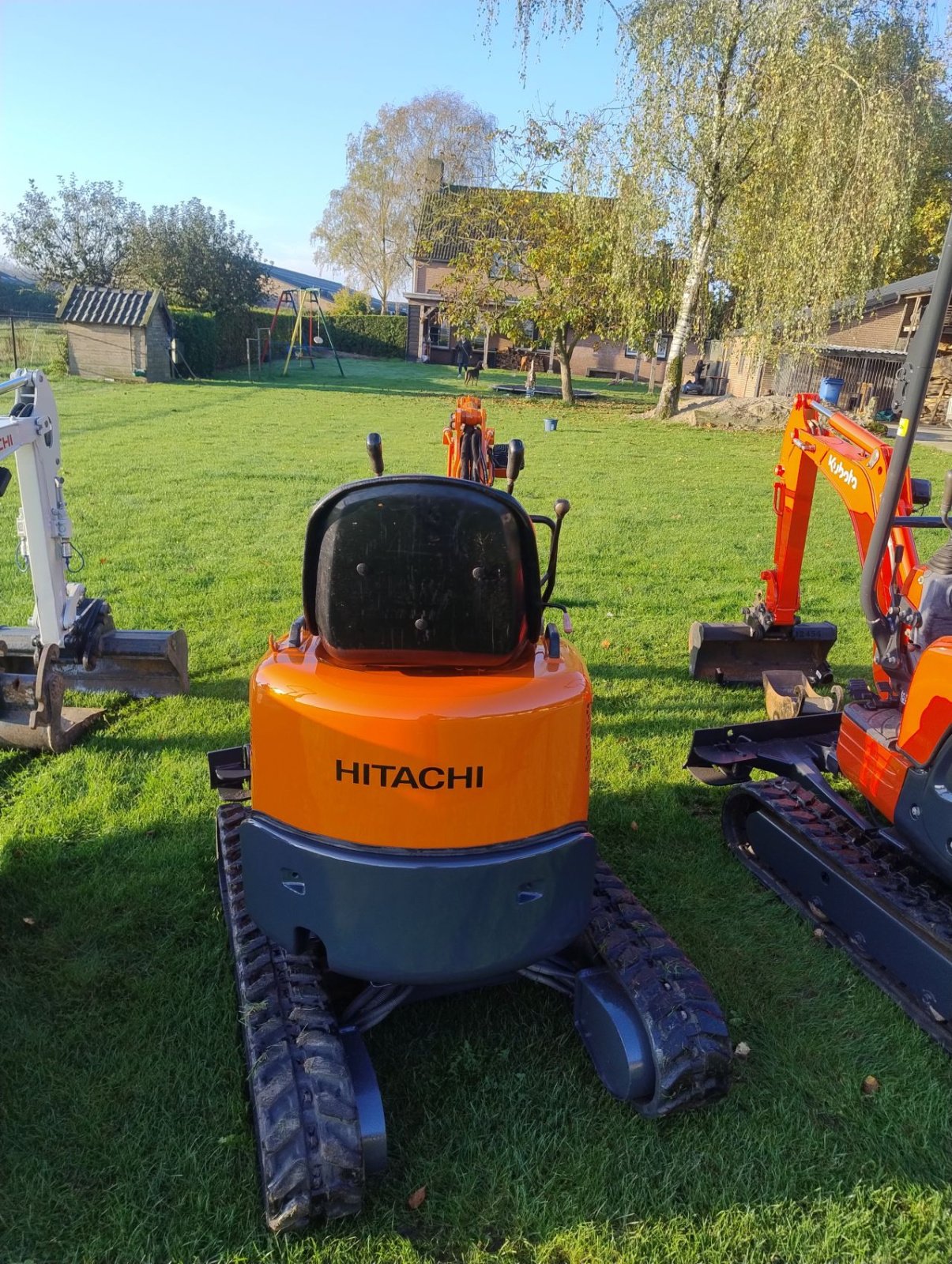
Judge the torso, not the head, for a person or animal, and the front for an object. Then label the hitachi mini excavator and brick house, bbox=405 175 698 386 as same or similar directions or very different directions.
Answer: very different directions

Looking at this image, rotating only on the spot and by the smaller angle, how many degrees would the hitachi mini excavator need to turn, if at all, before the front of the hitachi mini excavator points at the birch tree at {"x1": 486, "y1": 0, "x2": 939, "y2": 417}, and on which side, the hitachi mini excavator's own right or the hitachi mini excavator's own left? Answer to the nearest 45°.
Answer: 0° — it already faces it

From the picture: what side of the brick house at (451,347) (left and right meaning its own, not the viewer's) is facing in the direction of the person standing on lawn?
front

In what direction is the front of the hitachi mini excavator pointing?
away from the camera

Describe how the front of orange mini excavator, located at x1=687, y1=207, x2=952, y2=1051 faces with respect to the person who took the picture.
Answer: facing away from the viewer and to the left of the viewer

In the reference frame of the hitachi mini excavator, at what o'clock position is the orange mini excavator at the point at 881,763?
The orange mini excavator is roughly at 2 o'clock from the hitachi mini excavator.

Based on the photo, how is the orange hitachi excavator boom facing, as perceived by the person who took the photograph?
facing away from the viewer

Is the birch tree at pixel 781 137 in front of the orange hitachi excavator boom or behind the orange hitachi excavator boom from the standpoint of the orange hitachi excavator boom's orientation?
in front

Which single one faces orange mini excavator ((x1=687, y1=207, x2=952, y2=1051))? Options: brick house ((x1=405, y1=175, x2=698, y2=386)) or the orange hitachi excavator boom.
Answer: the brick house

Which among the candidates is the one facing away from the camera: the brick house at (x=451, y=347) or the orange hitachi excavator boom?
the orange hitachi excavator boom
